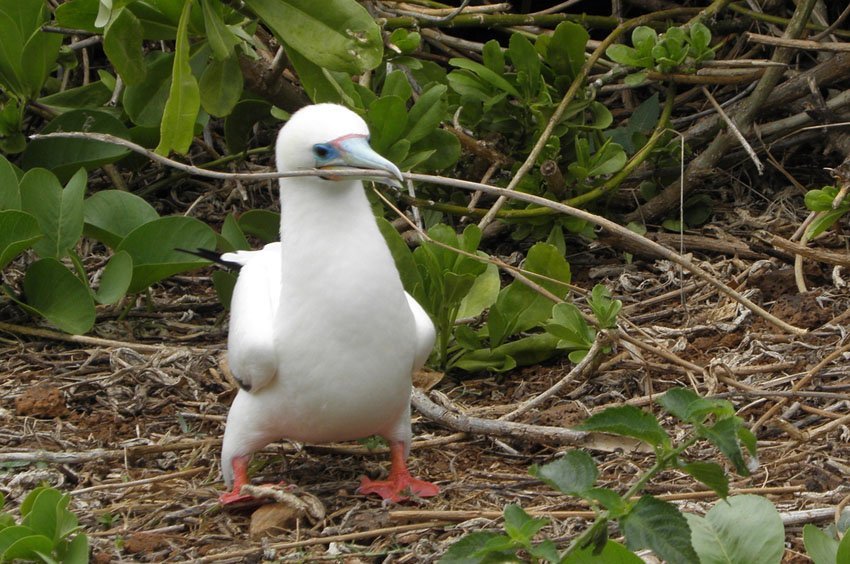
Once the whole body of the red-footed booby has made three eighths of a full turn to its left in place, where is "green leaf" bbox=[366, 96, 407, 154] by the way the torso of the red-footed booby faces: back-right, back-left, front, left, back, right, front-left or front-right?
front

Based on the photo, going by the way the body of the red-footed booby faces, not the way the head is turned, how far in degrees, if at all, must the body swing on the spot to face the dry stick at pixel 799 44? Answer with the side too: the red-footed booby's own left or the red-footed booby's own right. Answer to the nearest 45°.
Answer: approximately 90° to the red-footed booby's own left

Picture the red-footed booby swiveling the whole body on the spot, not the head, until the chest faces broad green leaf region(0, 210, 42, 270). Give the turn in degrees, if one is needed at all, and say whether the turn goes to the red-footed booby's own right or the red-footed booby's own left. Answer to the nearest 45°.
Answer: approximately 180°

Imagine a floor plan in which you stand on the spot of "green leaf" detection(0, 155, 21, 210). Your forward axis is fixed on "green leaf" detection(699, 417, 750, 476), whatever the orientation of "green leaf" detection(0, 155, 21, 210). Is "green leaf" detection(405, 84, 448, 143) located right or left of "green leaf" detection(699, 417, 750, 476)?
left

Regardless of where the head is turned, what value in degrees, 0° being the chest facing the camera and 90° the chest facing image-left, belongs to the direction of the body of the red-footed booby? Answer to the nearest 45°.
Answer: approximately 315°

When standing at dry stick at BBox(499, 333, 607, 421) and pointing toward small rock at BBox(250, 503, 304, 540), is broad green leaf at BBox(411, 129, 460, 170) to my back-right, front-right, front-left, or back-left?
back-right

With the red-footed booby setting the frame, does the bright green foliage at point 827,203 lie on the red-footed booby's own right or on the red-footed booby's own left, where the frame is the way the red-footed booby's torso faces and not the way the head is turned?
on the red-footed booby's own left

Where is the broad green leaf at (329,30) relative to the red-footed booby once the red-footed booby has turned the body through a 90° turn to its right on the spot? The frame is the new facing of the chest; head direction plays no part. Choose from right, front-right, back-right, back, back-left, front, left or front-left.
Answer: back-right

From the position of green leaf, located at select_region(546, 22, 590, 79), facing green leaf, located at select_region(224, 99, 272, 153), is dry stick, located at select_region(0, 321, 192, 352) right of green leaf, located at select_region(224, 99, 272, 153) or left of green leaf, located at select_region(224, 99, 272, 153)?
left

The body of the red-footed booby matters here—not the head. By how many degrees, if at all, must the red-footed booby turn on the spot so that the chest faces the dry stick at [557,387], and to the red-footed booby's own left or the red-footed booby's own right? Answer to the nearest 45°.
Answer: approximately 90° to the red-footed booby's own left

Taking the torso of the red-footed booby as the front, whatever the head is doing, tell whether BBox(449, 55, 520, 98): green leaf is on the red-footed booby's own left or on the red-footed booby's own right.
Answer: on the red-footed booby's own left

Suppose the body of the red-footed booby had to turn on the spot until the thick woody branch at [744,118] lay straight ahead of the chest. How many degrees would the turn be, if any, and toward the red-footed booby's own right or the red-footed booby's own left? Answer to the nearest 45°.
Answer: approximately 90° to the red-footed booby's own left

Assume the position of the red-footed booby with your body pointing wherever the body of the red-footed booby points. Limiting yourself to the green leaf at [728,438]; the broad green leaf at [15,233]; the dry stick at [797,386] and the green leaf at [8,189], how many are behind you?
2
